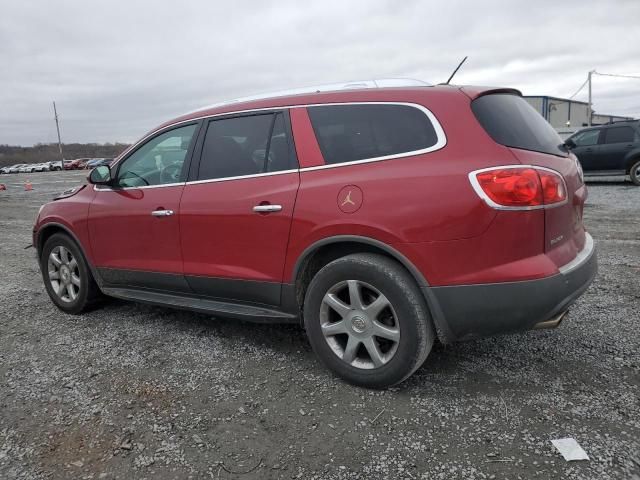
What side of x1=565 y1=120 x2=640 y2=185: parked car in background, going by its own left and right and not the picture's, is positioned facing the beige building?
right

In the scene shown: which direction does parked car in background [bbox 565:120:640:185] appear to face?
to the viewer's left

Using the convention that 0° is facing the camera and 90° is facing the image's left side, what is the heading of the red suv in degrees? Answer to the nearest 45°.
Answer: approximately 135°

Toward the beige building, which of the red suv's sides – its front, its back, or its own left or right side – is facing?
right

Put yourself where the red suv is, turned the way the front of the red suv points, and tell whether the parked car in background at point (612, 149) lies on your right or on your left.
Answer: on your right

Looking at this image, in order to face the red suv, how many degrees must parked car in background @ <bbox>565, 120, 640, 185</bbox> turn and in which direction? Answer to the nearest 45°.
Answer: approximately 90° to its left
